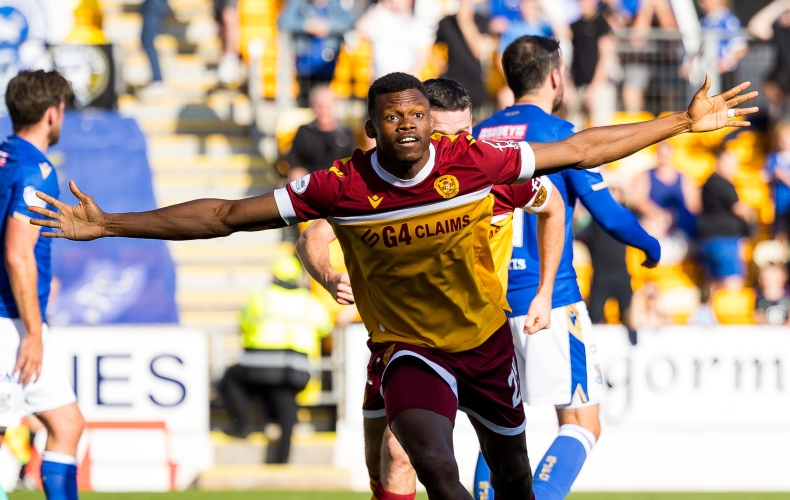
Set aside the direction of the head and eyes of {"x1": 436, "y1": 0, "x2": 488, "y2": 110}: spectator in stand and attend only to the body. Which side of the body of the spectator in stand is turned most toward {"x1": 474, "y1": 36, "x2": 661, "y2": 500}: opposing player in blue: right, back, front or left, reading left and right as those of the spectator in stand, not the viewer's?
front

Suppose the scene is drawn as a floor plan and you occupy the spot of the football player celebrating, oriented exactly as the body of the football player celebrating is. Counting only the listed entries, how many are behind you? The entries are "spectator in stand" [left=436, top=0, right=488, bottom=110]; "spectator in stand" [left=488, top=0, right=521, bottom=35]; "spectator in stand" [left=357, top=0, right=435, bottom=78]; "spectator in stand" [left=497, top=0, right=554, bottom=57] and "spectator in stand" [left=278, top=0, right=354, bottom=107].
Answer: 5

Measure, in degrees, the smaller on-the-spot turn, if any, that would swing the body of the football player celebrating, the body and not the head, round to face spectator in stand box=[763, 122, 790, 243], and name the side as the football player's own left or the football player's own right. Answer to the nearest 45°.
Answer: approximately 135° to the football player's own left

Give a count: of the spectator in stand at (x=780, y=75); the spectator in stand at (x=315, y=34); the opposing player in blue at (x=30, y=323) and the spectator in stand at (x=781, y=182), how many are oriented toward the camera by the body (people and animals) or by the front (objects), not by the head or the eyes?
3

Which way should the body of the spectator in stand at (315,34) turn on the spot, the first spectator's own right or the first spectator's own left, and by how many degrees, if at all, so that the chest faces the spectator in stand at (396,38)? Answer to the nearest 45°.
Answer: approximately 90° to the first spectator's own left

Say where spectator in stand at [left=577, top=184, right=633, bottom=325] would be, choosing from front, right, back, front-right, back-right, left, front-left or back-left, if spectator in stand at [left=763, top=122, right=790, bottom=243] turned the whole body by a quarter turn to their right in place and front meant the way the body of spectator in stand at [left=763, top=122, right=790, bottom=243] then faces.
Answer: front-left

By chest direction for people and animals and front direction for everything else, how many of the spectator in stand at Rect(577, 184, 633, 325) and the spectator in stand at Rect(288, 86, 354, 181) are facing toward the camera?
2

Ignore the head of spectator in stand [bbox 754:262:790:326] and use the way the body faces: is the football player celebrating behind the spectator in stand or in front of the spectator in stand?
in front
